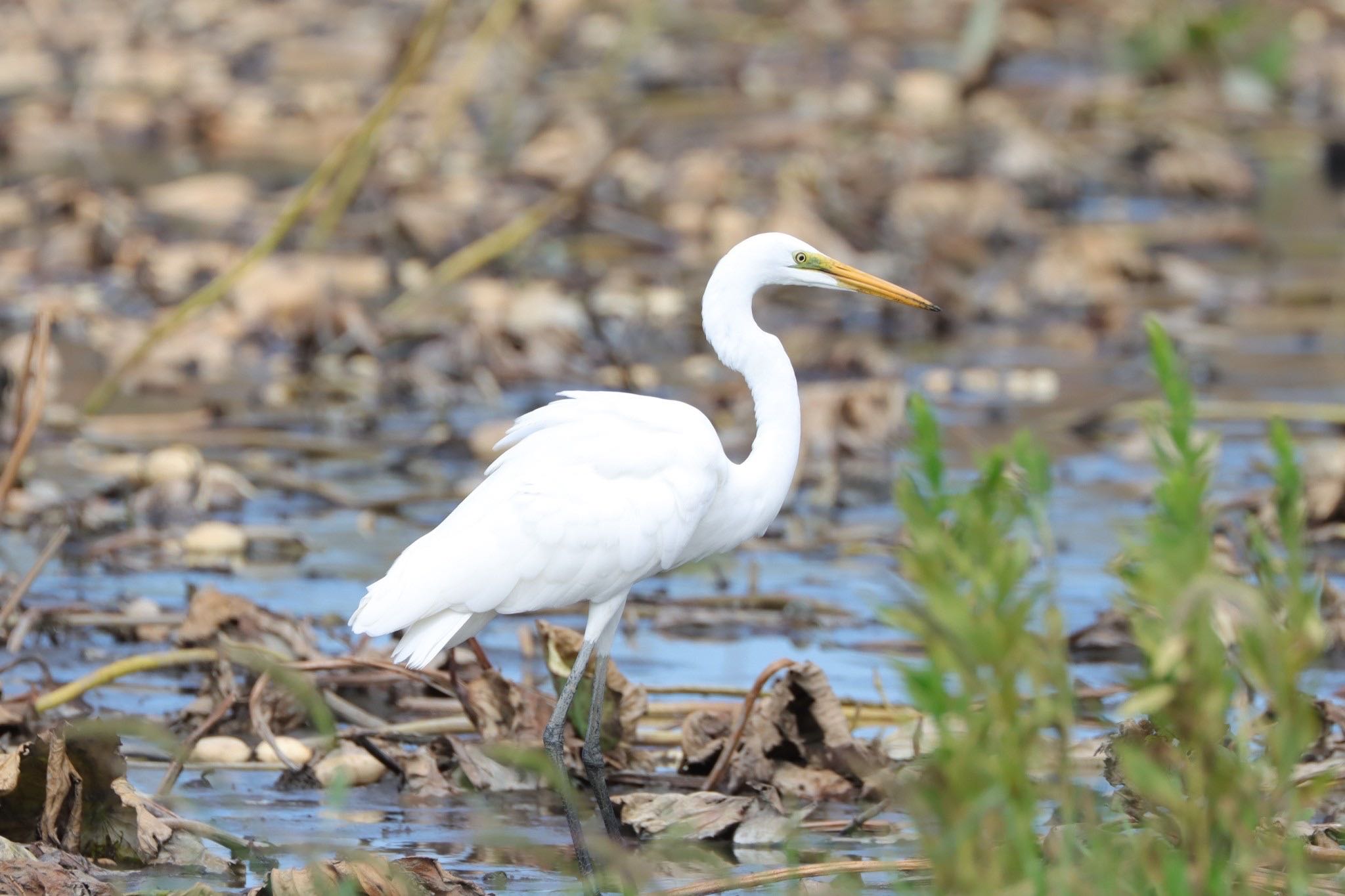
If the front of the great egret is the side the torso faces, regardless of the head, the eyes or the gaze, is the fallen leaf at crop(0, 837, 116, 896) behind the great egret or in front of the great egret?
behind

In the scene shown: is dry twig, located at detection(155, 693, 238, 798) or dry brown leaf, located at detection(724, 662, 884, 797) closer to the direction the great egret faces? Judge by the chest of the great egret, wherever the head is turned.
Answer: the dry brown leaf

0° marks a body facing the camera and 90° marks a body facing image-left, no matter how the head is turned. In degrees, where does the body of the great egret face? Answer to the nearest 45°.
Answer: approximately 270°

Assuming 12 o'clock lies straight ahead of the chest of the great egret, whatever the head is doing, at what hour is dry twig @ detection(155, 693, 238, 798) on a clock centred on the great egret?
The dry twig is roughly at 6 o'clock from the great egret.

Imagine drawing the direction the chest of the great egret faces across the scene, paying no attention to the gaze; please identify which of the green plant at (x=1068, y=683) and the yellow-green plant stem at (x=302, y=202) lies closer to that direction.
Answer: the green plant

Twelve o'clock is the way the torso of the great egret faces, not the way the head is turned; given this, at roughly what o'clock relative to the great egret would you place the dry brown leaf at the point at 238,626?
The dry brown leaf is roughly at 7 o'clock from the great egret.

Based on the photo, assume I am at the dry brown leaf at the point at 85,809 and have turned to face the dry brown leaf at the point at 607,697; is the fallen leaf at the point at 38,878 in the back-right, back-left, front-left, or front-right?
back-right

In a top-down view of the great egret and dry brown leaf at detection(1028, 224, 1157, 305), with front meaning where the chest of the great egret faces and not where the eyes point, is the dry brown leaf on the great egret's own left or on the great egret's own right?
on the great egret's own left

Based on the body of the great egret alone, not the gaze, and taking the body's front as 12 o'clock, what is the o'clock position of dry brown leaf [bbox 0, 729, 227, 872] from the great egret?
The dry brown leaf is roughly at 5 o'clock from the great egret.

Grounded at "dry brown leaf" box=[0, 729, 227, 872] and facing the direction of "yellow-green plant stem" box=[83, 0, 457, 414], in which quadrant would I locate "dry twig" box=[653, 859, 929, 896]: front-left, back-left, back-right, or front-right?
back-right

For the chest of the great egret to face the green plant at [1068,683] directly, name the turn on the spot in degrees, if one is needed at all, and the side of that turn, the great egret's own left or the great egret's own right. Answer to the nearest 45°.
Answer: approximately 90° to the great egret's own right
